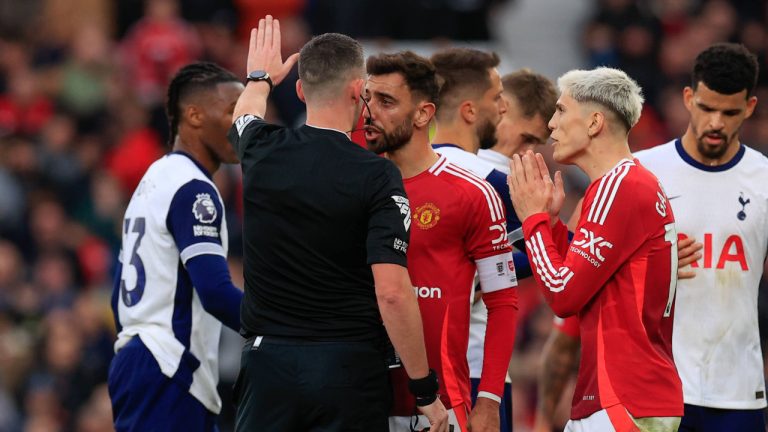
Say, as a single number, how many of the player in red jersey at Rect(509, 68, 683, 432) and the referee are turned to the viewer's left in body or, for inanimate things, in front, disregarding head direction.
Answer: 1

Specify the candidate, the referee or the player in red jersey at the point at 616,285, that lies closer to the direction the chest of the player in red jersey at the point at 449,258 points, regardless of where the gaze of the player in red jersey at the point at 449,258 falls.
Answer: the referee

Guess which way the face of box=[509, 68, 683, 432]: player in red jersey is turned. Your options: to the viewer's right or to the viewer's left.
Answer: to the viewer's left

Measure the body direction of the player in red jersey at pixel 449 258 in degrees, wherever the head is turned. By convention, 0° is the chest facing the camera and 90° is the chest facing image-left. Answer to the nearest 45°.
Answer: approximately 45°

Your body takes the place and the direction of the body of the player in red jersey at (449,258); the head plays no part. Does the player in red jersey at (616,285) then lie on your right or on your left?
on your left

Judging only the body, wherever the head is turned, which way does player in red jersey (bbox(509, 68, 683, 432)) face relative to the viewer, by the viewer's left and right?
facing to the left of the viewer

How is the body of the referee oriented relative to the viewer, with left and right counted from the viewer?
facing away from the viewer

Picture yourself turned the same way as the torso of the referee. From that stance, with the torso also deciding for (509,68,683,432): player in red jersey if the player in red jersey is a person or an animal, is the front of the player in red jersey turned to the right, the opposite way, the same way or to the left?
to the left

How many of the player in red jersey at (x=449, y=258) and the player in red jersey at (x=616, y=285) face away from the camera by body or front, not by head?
0

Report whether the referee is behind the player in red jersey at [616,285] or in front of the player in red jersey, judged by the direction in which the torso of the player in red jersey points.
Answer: in front

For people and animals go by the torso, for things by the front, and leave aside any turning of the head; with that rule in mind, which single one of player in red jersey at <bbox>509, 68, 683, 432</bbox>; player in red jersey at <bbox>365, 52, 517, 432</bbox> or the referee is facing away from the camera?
the referee

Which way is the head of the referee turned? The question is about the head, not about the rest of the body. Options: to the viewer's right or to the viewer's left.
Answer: to the viewer's right

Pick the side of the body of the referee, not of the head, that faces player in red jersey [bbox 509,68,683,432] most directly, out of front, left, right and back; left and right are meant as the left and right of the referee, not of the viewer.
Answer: right

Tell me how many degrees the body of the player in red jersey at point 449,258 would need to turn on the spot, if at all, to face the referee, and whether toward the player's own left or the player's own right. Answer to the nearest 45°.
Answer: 0° — they already face them
